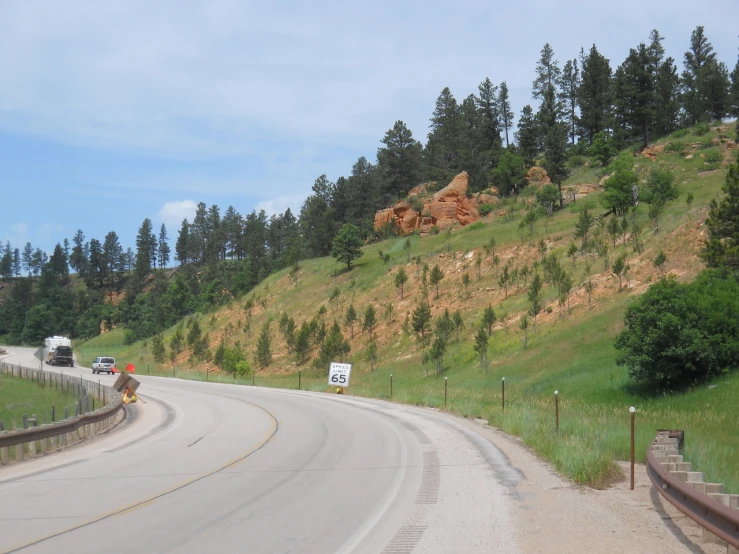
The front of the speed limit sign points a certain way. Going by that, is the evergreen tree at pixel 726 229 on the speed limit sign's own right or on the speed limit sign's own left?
on the speed limit sign's own left

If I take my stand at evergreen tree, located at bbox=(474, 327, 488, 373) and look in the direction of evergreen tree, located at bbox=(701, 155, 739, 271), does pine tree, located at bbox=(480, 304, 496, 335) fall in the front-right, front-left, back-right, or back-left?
back-left

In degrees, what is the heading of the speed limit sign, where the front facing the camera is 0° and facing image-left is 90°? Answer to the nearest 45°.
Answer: approximately 0°

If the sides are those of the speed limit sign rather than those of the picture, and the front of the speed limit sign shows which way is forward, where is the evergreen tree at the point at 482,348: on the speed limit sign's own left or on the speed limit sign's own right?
on the speed limit sign's own left

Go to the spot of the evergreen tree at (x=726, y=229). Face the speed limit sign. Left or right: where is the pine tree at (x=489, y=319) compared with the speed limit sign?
right

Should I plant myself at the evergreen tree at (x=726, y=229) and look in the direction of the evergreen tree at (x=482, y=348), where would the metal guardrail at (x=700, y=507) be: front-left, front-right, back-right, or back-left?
back-left

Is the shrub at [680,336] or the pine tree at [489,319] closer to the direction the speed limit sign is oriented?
the shrub

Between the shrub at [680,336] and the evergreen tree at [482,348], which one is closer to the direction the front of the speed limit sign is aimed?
the shrub
